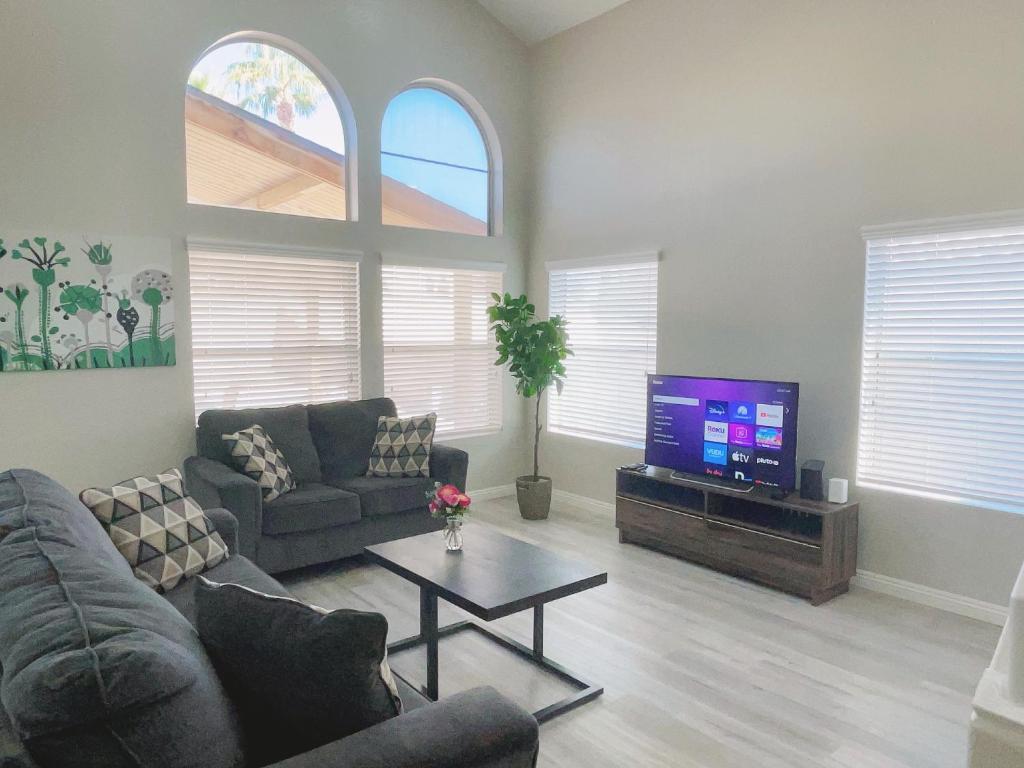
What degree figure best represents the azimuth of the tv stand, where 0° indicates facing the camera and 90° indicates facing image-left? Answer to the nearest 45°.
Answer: approximately 45°

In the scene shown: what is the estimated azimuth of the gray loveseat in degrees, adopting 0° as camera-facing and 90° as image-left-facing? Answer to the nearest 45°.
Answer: approximately 315°

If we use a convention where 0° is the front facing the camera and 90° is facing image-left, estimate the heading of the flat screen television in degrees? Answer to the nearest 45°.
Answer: approximately 45°

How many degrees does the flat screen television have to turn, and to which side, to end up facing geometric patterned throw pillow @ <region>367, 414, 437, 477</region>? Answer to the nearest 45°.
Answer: approximately 45° to its right

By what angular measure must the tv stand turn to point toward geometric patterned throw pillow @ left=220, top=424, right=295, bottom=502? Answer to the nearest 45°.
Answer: approximately 45° to its right

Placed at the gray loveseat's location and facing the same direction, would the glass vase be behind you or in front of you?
in front

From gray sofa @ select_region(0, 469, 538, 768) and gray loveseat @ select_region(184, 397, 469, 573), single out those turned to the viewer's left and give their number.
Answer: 0

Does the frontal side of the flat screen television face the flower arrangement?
yes

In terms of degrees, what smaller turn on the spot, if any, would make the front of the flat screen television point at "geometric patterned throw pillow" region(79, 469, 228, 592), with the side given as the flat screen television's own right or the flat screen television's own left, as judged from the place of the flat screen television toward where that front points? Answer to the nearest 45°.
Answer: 0° — it already faces it
